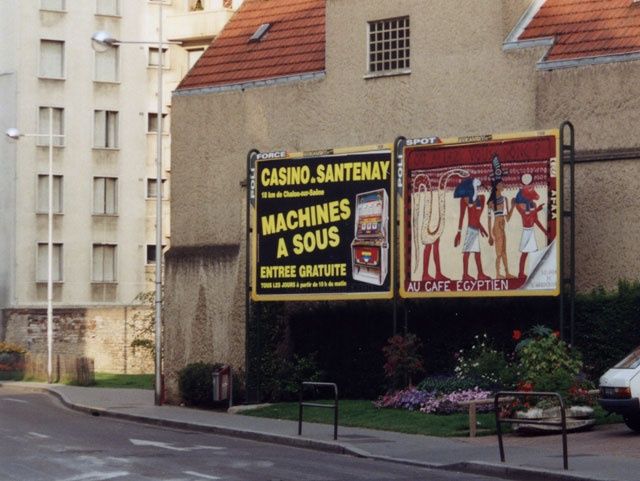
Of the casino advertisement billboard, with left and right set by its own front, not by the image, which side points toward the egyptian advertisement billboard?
left

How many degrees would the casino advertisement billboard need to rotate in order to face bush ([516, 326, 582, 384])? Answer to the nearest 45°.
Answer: approximately 90° to its left

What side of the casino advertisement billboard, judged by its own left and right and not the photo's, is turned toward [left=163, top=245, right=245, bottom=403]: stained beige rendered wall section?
right

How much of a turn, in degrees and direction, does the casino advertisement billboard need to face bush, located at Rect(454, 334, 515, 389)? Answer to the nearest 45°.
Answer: approximately 90° to its left

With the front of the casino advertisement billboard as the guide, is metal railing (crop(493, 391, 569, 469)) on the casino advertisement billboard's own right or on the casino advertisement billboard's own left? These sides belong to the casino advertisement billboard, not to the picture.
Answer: on the casino advertisement billboard's own left

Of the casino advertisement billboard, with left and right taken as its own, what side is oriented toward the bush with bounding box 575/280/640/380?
left

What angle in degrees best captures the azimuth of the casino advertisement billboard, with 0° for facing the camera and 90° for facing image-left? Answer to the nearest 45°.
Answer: approximately 45°

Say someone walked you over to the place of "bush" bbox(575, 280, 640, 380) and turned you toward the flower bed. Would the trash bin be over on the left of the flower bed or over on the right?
right
